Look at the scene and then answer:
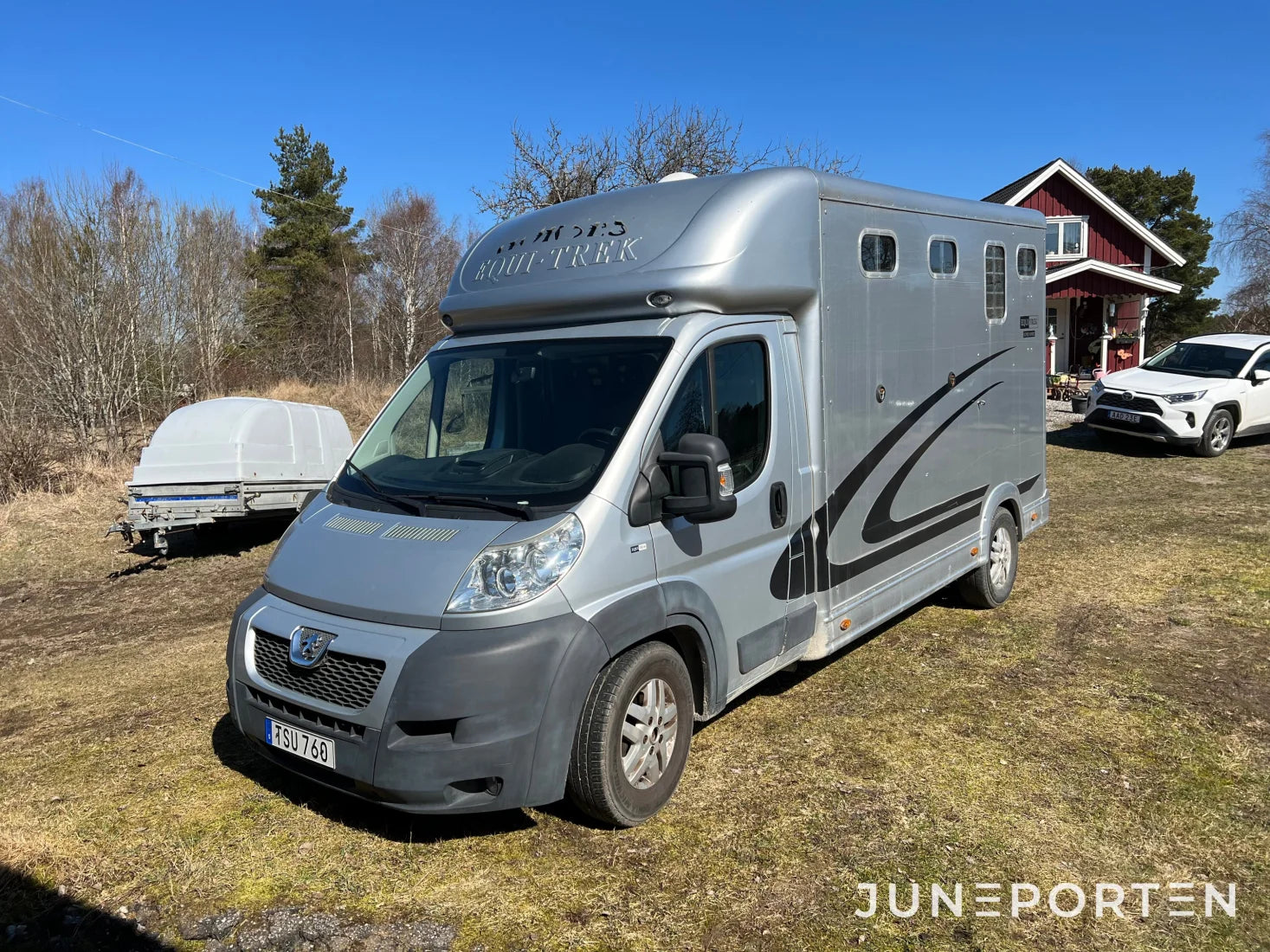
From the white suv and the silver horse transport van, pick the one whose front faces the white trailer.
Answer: the white suv

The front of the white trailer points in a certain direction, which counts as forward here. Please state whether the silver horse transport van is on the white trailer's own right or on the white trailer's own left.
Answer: on the white trailer's own left

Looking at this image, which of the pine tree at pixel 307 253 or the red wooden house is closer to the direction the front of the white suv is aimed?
the pine tree

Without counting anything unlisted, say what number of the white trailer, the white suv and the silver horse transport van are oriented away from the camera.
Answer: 0

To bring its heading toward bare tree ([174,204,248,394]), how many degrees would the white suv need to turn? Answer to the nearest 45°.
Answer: approximately 45° to its right

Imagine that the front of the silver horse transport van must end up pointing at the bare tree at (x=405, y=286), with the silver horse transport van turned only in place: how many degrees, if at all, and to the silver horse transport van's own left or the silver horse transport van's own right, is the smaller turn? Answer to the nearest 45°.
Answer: approximately 135° to the silver horse transport van's own right

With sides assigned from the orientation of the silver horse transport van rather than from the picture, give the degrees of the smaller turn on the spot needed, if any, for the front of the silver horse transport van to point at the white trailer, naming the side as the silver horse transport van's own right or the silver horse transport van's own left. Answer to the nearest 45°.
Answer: approximately 90° to the silver horse transport van's own right

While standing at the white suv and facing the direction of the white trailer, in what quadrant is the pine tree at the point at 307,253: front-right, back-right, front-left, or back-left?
front-right

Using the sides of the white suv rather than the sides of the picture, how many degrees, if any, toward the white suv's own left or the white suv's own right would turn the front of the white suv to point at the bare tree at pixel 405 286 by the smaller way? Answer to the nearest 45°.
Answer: approximately 45° to the white suv's own right

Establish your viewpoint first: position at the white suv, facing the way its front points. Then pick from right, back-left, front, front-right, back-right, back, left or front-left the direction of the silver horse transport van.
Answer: front-left

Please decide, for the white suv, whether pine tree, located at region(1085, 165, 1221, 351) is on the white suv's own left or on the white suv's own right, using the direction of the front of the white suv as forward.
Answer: on the white suv's own right

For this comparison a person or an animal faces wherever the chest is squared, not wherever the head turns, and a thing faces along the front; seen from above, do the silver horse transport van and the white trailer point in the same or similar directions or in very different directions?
same or similar directions

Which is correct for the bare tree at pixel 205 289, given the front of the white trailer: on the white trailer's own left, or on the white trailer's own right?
on the white trailer's own right

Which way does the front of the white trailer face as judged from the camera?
facing the viewer and to the left of the viewer

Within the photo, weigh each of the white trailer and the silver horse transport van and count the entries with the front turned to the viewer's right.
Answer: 0

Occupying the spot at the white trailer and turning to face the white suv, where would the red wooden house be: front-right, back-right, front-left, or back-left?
front-left

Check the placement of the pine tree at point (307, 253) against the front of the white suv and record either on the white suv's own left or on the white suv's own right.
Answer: on the white suv's own right
